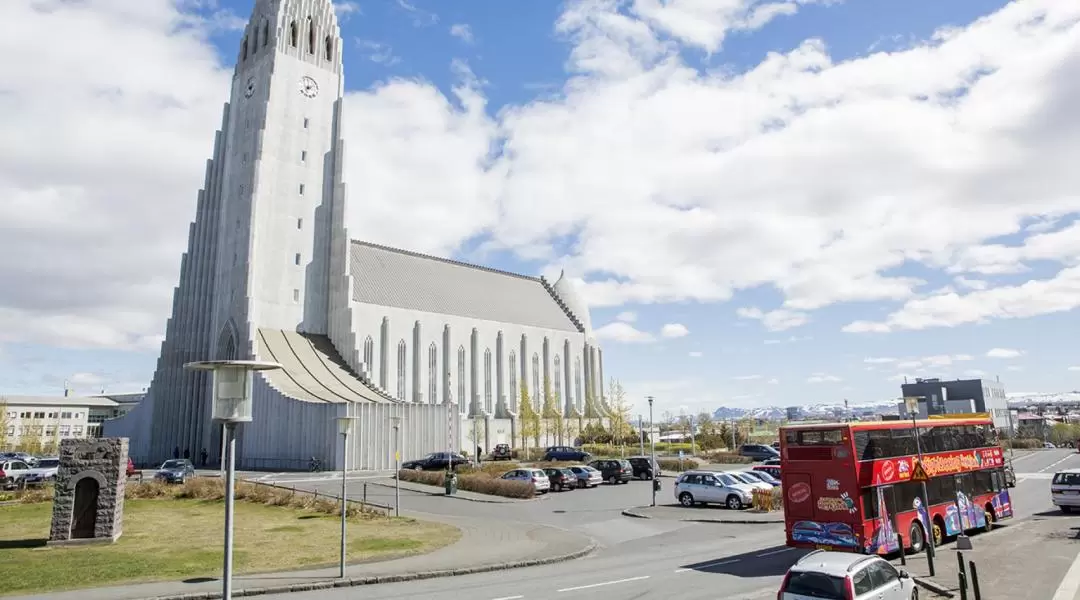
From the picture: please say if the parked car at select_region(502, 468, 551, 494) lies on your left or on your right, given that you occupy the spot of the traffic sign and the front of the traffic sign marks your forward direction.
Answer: on your right

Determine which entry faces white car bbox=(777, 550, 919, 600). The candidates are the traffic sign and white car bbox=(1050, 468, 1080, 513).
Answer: the traffic sign

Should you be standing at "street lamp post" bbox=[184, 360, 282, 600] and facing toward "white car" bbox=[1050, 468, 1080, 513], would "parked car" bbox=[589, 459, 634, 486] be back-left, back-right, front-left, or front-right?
front-left

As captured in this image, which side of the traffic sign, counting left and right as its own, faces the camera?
front

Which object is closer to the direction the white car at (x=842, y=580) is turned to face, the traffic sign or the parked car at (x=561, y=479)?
the traffic sign

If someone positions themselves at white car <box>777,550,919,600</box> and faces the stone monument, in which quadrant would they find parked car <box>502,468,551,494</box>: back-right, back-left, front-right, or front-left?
front-right

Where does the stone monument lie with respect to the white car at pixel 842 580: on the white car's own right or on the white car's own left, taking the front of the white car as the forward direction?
on the white car's own left

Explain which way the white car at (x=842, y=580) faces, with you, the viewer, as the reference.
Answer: facing away from the viewer and to the right of the viewer

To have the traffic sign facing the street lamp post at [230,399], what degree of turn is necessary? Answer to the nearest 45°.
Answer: approximately 45° to its right
